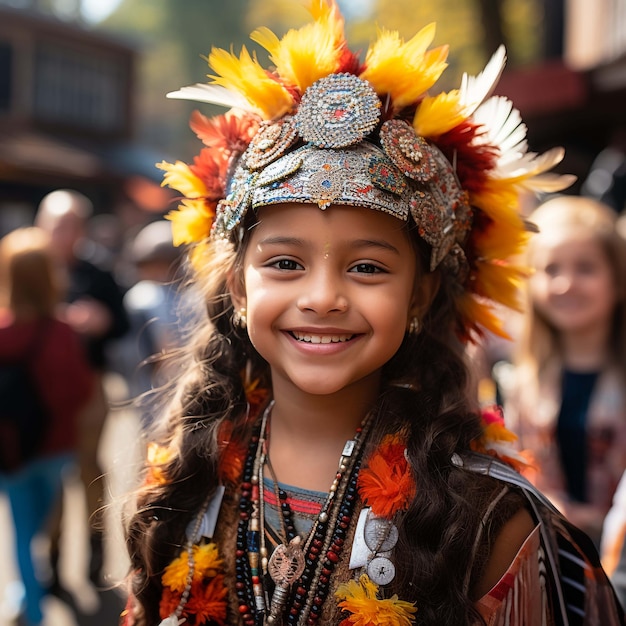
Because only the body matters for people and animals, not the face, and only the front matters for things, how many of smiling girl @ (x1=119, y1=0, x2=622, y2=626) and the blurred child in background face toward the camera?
2

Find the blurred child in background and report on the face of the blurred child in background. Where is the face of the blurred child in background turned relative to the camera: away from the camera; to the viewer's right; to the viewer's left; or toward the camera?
toward the camera

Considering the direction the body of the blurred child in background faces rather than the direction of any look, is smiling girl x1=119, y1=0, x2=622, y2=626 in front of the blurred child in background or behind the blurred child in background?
in front

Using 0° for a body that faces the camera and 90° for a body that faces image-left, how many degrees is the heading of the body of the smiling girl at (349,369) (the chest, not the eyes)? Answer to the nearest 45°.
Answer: approximately 0°

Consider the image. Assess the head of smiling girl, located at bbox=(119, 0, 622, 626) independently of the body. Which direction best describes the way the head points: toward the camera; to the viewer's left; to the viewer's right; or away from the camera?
toward the camera

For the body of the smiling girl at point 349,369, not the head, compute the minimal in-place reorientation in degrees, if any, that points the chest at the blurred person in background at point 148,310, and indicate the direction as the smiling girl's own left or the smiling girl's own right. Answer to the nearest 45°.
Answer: approximately 135° to the smiling girl's own right

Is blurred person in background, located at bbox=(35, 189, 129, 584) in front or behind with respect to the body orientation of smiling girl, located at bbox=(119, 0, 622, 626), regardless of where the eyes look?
behind

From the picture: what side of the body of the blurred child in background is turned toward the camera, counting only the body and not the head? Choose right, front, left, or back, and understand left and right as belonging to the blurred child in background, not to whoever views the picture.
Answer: front

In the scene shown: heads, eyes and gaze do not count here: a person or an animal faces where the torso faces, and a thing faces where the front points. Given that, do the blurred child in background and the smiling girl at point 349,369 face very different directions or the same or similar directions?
same or similar directions

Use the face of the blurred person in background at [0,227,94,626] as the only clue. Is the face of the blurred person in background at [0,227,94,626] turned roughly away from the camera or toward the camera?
away from the camera

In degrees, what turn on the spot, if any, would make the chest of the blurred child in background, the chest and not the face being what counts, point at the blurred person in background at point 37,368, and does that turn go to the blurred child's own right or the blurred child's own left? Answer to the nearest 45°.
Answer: approximately 90° to the blurred child's own right

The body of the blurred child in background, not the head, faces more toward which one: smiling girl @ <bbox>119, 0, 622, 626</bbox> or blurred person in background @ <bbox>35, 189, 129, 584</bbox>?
the smiling girl

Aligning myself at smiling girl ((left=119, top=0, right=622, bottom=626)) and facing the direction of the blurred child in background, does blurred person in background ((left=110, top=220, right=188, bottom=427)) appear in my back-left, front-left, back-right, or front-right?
front-left
